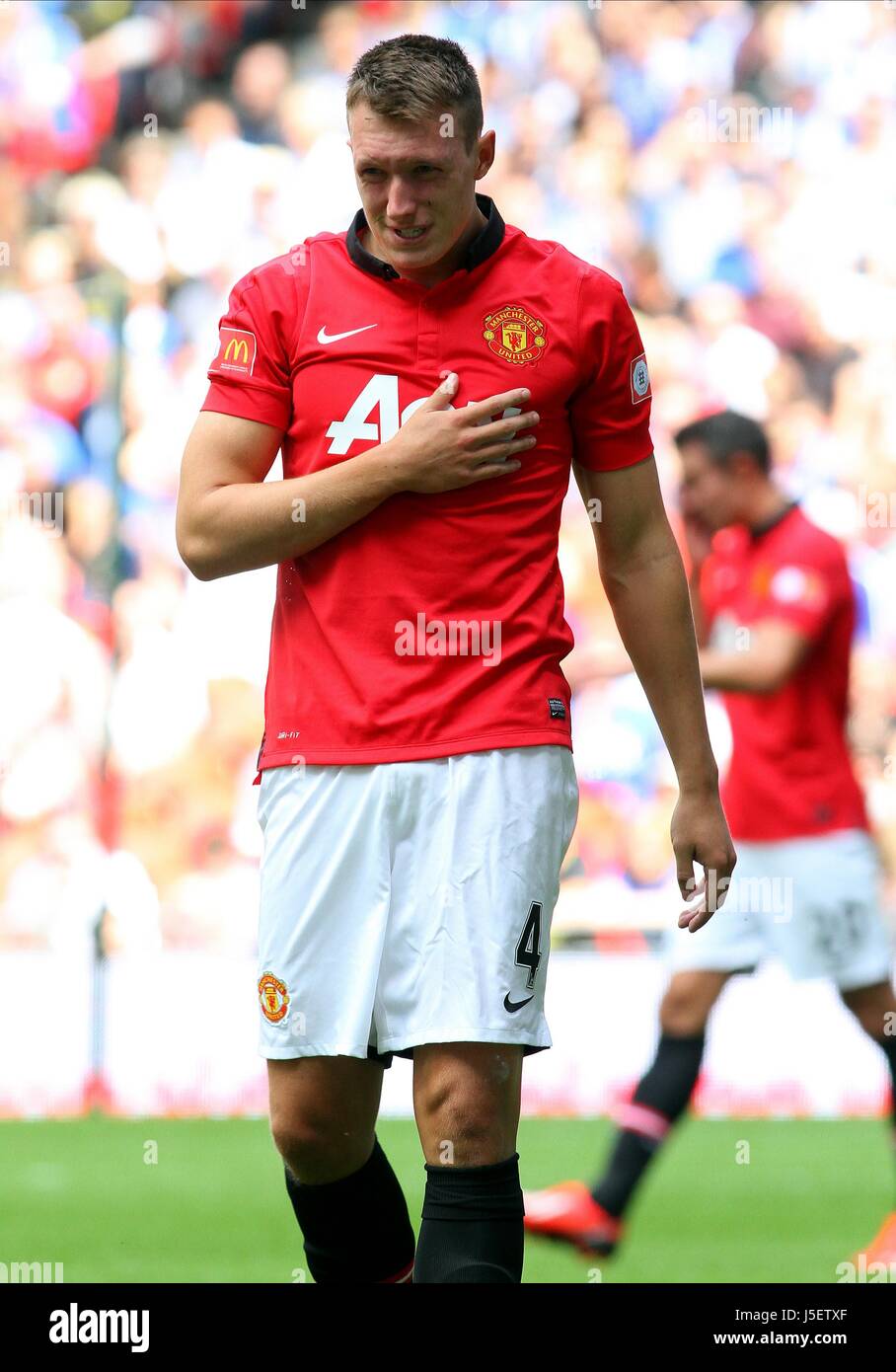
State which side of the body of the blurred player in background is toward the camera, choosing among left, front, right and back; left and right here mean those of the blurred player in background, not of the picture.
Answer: left
